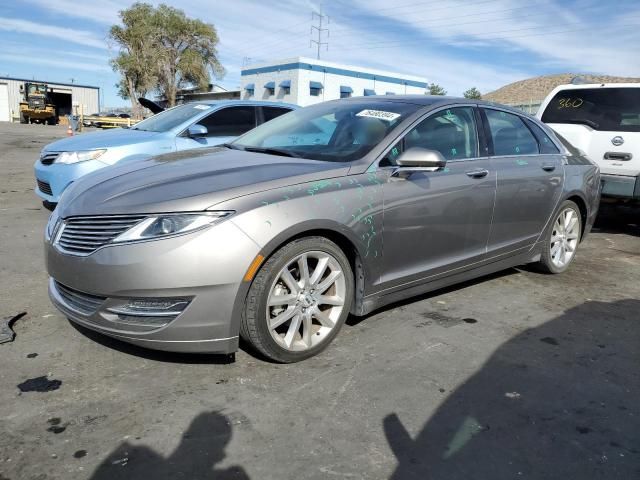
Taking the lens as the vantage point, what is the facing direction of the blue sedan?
facing the viewer and to the left of the viewer

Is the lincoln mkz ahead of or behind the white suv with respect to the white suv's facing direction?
behind

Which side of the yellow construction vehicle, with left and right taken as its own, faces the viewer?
front

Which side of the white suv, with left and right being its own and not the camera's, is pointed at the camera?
back

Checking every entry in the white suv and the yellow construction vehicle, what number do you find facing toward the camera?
1

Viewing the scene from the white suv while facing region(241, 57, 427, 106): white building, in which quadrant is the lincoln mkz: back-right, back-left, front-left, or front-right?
back-left

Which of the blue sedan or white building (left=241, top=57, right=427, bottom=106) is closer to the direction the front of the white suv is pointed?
the white building

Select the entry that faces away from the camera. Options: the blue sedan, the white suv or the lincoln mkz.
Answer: the white suv

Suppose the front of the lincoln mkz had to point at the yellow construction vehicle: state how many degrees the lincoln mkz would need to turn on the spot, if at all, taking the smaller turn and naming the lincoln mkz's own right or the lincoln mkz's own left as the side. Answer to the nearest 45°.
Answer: approximately 90° to the lincoln mkz's own right

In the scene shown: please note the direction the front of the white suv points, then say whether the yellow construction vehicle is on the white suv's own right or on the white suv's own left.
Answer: on the white suv's own left
